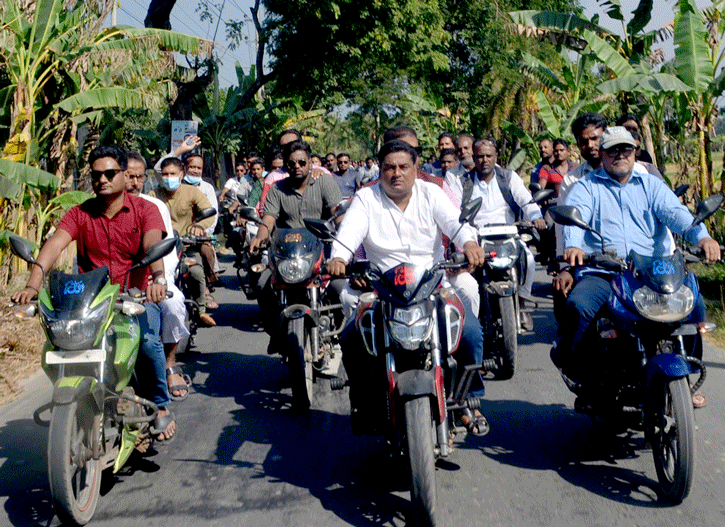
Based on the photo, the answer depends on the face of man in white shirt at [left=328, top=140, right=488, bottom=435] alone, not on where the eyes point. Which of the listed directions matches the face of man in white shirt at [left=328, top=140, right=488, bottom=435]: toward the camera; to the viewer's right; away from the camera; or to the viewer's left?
toward the camera

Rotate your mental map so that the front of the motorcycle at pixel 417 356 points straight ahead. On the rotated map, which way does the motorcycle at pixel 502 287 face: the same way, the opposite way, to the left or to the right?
the same way

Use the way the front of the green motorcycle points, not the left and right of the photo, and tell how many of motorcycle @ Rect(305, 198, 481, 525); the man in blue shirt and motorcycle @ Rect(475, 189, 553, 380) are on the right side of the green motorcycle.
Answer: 0

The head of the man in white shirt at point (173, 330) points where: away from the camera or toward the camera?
toward the camera

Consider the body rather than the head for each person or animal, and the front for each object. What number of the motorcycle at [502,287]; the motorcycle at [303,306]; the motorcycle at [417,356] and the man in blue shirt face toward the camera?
4

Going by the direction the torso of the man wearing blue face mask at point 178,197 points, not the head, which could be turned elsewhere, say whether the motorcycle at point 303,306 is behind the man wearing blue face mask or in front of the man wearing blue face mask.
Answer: in front

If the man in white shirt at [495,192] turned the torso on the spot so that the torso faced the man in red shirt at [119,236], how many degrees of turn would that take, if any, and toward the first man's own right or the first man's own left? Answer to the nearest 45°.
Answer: approximately 45° to the first man's own right

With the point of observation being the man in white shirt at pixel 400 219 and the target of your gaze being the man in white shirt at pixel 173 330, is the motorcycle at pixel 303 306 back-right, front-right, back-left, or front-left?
front-right

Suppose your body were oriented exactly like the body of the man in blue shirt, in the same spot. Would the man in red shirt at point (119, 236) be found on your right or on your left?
on your right

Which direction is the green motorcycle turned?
toward the camera

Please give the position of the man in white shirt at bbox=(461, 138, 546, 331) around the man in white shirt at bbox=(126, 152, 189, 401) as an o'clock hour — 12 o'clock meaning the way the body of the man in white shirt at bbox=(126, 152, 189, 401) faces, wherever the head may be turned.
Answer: the man in white shirt at bbox=(461, 138, 546, 331) is roughly at 8 o'clock from the man in white shirt at bbox=(126, 152, 189, 401).

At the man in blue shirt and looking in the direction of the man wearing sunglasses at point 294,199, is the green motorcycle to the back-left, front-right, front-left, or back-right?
front-left

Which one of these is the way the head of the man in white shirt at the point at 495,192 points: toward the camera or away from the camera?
toward the camera

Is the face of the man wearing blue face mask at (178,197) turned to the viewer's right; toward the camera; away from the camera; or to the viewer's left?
toward the camera

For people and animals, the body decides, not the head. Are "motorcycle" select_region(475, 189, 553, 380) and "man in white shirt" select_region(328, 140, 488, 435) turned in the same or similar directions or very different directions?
same or similar directions

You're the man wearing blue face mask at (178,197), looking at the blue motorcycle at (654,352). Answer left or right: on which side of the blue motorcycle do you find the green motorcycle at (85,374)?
right

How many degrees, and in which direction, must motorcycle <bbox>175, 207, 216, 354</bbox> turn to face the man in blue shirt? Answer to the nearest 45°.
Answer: approximately 45° to its left

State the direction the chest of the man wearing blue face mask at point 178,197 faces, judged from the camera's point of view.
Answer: toward the camera

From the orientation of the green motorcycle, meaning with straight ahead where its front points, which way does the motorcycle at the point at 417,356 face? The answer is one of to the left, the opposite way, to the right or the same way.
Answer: the same way
